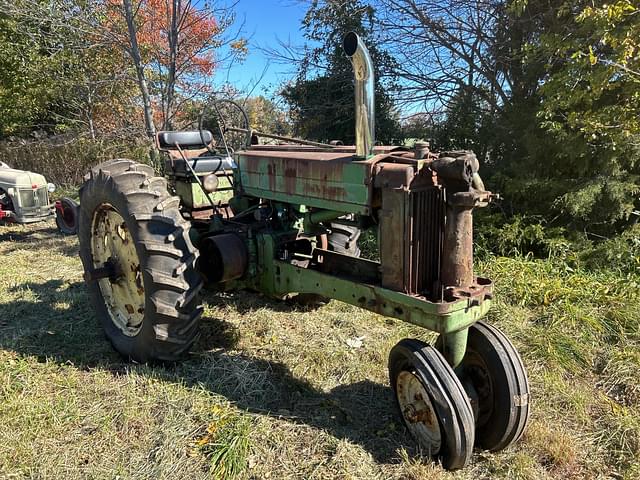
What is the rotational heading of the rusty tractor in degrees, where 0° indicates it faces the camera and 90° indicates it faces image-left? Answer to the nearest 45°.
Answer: approximately 315°

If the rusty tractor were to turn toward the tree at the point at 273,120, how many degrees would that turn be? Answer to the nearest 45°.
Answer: approximately 135° to its left

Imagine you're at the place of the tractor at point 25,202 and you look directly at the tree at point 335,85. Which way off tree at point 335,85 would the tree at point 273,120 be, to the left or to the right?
left

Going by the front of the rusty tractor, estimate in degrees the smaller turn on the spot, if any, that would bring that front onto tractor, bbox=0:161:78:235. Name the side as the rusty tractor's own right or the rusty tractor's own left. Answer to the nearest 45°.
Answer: approximately 180°

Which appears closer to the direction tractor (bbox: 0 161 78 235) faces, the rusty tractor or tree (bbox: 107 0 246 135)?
the rusty tractor

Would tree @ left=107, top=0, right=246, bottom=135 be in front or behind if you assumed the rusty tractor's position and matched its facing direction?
behind
